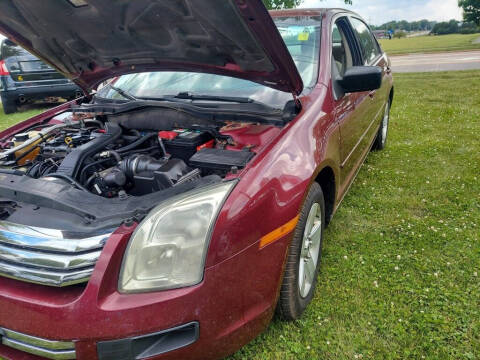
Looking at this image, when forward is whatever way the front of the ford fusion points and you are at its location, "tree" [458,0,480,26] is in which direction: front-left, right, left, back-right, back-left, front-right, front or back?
back

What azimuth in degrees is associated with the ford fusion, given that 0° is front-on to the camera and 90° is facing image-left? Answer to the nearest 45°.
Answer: approximately 45°

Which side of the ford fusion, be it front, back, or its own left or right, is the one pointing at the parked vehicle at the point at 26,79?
right
